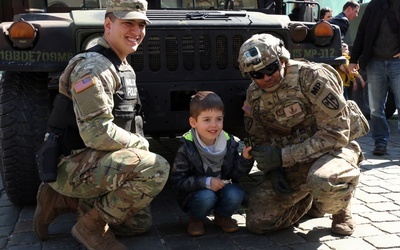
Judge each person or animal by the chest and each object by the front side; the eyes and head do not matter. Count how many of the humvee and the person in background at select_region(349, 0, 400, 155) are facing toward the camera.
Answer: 2

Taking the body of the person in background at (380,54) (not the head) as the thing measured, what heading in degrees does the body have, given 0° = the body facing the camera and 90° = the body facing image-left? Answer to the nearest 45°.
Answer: approximately 0°

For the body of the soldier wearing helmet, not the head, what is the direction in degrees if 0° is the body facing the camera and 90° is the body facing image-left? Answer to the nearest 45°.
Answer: approximately 45°

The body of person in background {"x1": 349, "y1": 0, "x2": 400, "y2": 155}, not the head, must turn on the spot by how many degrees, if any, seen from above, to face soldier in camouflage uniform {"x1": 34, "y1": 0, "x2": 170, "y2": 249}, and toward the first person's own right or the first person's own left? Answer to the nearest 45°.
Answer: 0° — they already face them

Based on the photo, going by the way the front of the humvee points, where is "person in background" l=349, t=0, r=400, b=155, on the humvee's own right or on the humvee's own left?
on the humvee's own left

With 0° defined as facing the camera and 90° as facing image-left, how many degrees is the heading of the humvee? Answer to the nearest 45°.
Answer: approximately 0°

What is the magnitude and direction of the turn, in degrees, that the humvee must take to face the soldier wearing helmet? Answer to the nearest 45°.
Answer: approximately 45° to its left

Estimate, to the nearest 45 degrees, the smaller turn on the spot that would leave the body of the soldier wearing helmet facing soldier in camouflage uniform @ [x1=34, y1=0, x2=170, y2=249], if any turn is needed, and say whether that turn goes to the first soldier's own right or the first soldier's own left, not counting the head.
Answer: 0° — they already face them
